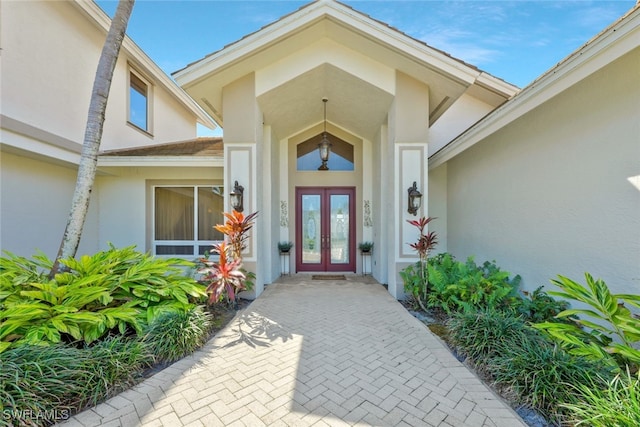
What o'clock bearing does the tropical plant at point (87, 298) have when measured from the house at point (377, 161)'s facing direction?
The tropical plant is roughly at 2 o'clock from the house.

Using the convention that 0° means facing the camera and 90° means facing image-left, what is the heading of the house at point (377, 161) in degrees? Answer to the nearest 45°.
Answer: approximately 0°

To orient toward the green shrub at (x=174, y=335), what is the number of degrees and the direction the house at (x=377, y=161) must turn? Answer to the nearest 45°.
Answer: approximately 45° to its right

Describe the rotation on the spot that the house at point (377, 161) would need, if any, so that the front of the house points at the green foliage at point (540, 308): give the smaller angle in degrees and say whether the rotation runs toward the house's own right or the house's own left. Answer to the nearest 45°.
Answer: approximately 45° to the house's own left

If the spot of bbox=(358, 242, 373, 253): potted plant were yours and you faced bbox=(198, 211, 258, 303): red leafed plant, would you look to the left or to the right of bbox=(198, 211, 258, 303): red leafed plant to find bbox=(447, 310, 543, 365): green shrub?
left
